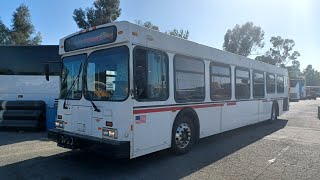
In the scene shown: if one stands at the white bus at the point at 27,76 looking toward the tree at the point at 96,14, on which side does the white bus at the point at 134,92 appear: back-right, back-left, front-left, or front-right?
back-right

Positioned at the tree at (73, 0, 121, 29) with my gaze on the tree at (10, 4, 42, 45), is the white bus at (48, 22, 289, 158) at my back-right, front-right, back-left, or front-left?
back-left

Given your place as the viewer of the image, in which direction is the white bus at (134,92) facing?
facing the viewer and to the left of the viewer

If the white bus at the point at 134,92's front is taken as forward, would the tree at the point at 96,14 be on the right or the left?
on its right

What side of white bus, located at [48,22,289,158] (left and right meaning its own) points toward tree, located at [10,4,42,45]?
right

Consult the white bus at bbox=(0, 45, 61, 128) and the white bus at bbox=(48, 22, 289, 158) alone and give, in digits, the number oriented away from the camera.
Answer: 0
